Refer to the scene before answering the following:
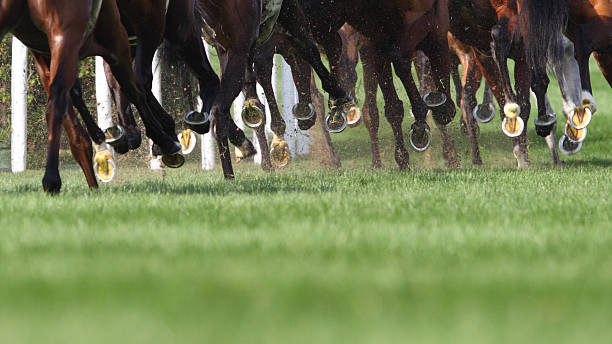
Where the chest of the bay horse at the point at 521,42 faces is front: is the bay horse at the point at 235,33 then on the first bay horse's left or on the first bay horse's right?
on the first bay horse's left

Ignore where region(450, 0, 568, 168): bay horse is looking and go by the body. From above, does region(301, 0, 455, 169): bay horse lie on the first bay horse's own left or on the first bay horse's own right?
on the first bay horse's own left

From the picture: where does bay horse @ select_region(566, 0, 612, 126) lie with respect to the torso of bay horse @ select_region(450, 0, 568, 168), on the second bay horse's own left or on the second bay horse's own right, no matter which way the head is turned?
on the second bay horse's own right

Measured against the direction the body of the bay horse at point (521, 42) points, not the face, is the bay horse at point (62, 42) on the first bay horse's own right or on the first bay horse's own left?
on the first bay horse's own left
